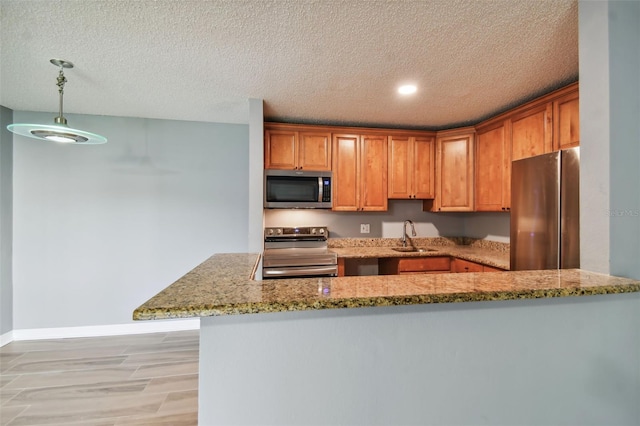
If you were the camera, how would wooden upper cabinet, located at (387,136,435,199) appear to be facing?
facing the viewer

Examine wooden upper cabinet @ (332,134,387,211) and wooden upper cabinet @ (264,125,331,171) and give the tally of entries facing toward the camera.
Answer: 2

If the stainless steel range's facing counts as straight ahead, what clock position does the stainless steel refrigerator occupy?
The stainless steel refrigerator is roughly at 10 o'clock from the stainless steel range.

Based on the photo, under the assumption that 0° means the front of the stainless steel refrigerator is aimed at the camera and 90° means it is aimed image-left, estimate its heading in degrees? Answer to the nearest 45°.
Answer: approximately 45°

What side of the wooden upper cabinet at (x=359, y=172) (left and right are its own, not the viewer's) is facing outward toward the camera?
front

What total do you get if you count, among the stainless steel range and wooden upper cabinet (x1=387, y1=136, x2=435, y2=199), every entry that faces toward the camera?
2

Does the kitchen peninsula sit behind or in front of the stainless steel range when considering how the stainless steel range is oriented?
in front

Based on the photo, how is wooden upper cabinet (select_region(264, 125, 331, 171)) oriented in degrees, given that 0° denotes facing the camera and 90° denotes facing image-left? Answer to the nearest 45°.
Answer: approximately 0°

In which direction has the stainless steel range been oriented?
toward the camera

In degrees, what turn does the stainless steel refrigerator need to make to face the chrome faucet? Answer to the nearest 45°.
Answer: approximately 90° to its right

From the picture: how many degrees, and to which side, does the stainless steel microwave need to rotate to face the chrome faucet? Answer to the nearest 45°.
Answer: approximately 90° to its left
